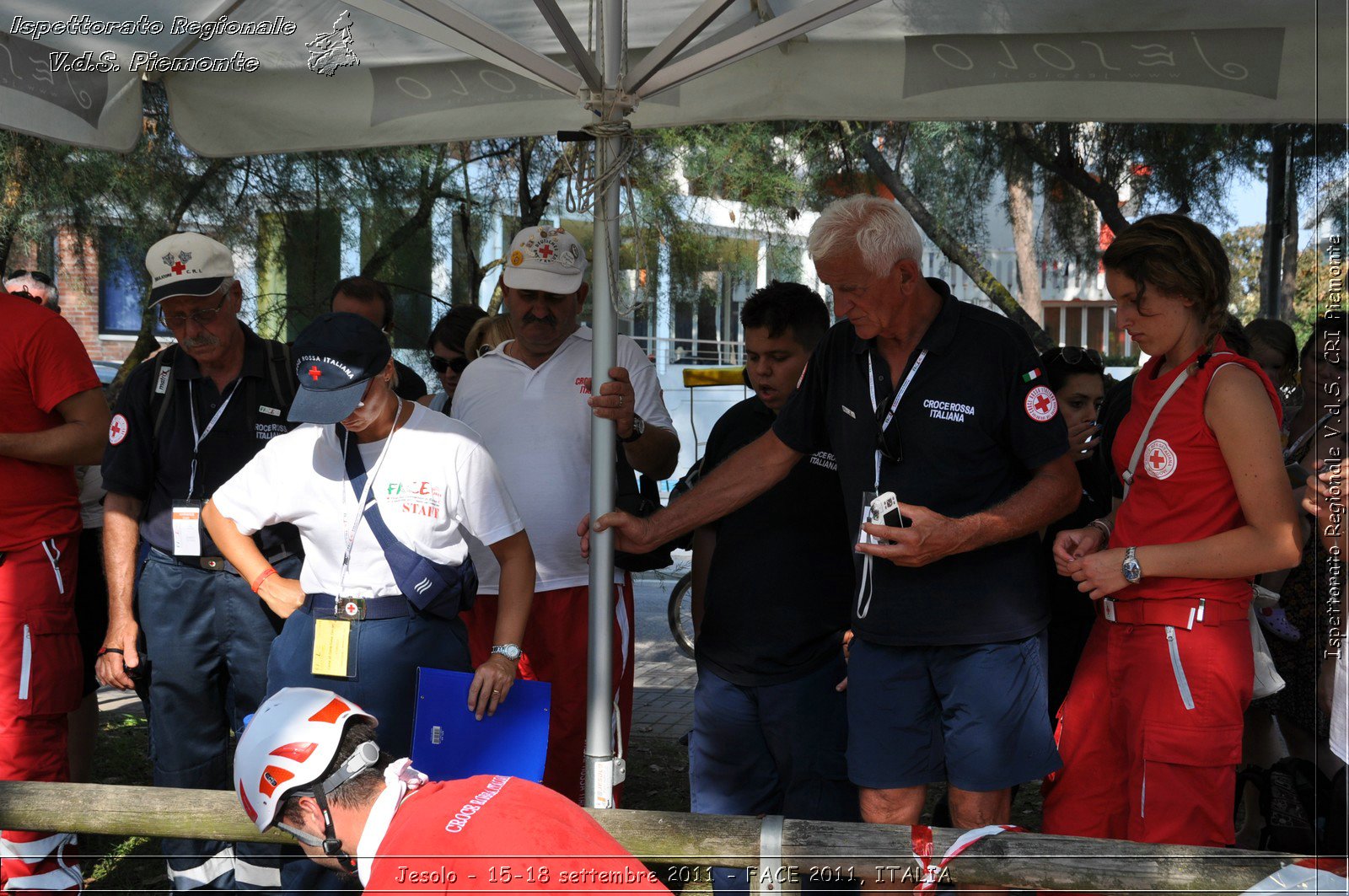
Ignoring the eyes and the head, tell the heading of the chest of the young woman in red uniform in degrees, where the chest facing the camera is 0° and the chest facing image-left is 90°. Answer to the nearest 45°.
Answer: approximately 45°

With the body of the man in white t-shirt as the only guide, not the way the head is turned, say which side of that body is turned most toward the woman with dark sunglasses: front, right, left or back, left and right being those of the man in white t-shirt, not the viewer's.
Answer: back

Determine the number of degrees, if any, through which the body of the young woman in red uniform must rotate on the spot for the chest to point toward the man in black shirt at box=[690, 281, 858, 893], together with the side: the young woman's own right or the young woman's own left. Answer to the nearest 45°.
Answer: approximately 45° to the young woman's own right

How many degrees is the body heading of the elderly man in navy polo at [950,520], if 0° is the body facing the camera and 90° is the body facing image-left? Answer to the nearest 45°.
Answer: approximately 45°

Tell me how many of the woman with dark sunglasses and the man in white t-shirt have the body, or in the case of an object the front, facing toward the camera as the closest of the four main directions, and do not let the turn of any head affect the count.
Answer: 2

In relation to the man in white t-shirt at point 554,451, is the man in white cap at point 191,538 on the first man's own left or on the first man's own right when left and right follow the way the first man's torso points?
on the first man's own right

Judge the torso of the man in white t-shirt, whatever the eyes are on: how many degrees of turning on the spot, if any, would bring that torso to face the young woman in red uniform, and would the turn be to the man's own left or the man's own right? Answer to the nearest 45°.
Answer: approximately 45° to the man's own left

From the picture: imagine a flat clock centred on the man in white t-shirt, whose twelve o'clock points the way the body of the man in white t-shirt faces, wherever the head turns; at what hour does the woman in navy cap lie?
The woman in navy cap is roughly at 1 o'clock from the man in white t-shirt.
